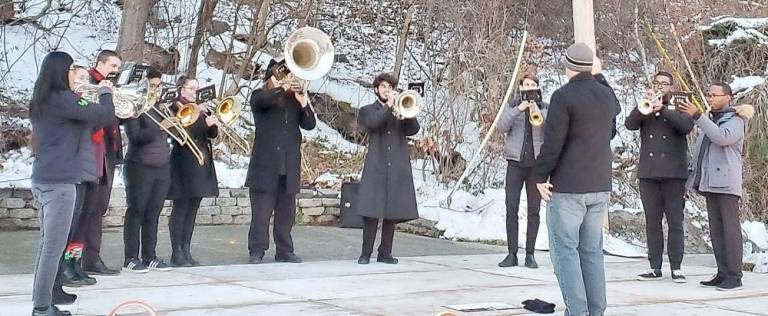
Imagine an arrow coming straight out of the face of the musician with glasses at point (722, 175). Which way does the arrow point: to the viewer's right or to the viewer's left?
to the viewer's left

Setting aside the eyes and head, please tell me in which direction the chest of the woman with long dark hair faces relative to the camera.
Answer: to the viewer's right

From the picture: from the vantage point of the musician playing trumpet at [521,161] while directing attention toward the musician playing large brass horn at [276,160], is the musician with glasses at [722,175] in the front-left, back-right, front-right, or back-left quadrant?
back-left

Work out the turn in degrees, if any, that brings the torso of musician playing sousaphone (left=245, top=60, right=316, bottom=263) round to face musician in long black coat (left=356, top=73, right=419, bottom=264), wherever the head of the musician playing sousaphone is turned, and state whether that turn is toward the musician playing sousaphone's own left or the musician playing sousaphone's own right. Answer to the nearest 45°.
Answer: approximately 45° to the musician playing sousaphone's own left

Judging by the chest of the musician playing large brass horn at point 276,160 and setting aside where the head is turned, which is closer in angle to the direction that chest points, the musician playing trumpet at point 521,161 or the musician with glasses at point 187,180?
the musician playing trumpet

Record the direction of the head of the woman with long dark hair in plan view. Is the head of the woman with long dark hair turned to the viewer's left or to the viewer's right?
to the viewer's right

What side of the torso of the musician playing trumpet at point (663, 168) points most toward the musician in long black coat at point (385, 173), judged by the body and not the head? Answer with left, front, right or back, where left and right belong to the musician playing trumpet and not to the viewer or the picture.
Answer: right

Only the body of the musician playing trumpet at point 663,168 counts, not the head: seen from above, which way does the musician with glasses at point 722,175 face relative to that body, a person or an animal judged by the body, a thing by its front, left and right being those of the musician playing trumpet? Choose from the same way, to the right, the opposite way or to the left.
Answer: to the right

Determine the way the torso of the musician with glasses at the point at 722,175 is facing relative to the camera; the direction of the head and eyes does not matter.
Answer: to the viewer's left
